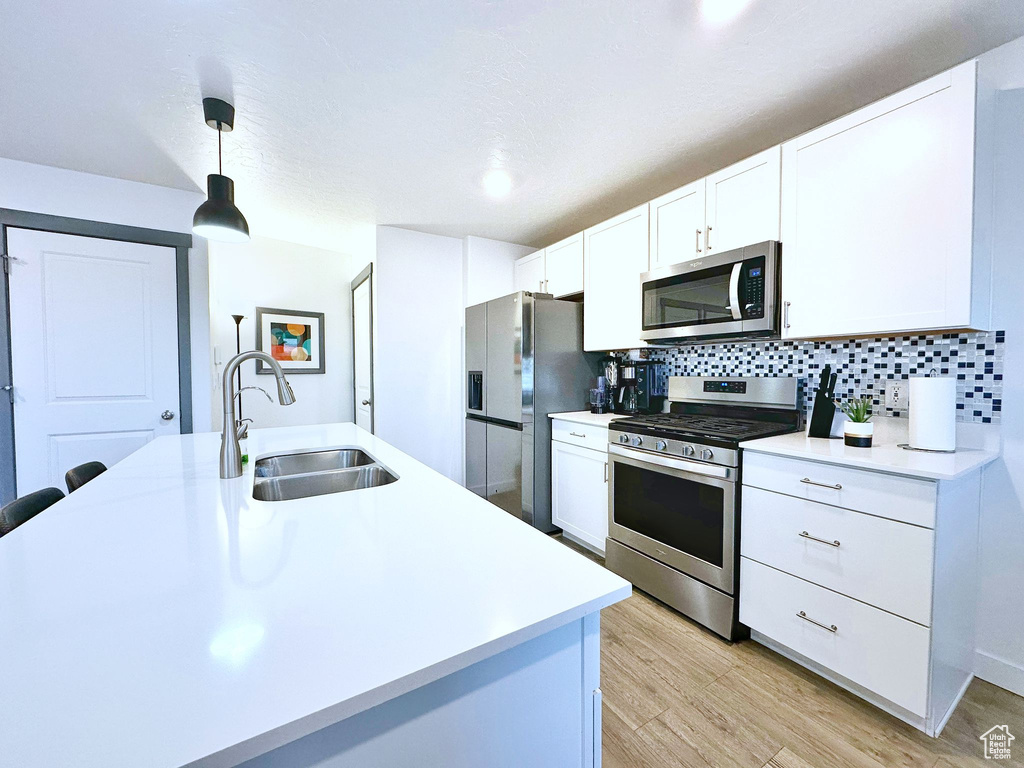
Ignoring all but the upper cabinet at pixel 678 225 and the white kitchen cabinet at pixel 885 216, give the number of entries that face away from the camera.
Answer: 0

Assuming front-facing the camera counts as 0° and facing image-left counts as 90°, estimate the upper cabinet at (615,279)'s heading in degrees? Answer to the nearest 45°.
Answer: approximately 45°

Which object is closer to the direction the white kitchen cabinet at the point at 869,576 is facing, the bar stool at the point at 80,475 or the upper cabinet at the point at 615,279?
the bar stool

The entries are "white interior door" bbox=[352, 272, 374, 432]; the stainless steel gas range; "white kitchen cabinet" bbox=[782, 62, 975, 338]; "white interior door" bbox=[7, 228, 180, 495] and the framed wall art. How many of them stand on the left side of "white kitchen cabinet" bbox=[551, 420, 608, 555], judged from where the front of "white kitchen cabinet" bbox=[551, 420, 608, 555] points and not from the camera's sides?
2
